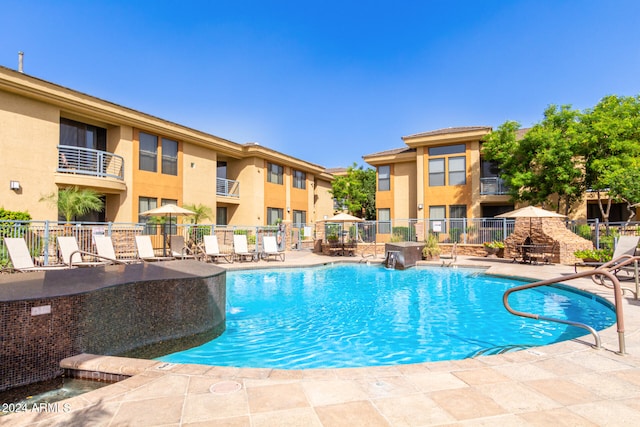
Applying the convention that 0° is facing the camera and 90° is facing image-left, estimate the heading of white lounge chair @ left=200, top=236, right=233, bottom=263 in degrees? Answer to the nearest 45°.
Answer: approximately 315°

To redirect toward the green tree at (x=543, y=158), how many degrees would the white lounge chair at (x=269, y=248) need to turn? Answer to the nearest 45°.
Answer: approximately 45° to its left

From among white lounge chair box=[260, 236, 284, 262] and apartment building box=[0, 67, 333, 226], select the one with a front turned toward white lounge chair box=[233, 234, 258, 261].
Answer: the apartment building

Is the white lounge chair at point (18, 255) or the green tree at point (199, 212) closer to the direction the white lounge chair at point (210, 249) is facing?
the white lounge chair

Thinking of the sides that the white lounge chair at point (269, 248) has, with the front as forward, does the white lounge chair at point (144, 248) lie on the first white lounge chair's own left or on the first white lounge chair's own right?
on the first white lounge chair's own right

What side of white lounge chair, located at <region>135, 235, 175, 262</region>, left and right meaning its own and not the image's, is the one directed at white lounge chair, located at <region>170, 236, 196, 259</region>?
left

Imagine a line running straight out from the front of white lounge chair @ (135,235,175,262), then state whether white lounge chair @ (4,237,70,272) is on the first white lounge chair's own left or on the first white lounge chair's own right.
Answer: on the first white lounge chair's own right

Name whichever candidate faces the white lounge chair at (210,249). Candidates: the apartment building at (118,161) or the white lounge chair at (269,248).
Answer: the apartment building
